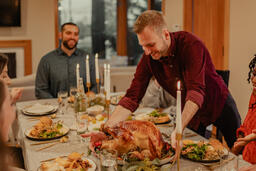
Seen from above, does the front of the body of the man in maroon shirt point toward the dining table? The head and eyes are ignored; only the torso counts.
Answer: yes

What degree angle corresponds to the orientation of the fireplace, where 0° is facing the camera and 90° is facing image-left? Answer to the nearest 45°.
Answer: approximately 0°

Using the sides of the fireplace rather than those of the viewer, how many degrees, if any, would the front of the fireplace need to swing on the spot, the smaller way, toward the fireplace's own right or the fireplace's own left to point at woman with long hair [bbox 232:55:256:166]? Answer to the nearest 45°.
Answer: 0° — it already faces them

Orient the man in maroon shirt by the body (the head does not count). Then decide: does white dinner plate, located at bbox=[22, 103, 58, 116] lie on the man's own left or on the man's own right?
on the man's own right

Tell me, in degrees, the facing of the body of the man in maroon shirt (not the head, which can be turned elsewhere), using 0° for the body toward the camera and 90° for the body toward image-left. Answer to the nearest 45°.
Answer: approximately 45°

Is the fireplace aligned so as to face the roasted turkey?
yes

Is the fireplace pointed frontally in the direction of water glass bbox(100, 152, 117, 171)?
yes

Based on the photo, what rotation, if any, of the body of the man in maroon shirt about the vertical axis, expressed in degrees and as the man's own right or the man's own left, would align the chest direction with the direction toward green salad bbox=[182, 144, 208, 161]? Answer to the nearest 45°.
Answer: approximately 45° to the man's own left
